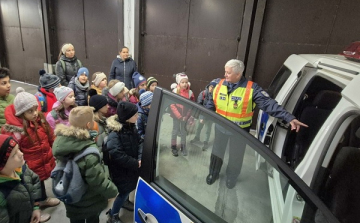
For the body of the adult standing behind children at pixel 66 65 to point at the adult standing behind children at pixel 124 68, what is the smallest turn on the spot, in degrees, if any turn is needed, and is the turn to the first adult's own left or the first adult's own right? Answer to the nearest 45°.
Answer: approximately 45° to the first adult's own left

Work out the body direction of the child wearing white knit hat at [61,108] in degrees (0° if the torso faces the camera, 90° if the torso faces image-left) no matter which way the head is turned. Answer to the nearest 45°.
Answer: approximately 270°

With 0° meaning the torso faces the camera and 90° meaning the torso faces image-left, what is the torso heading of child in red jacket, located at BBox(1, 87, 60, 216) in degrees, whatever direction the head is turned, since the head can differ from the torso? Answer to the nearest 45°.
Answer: approximately 315°

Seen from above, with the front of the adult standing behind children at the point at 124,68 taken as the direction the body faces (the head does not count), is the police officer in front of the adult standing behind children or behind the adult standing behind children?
in front

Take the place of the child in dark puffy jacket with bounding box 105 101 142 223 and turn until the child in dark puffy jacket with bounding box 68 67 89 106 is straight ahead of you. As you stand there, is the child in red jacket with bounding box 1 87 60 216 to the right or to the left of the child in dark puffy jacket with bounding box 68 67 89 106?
left

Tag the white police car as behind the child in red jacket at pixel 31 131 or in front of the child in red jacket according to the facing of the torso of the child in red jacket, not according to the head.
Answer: in front

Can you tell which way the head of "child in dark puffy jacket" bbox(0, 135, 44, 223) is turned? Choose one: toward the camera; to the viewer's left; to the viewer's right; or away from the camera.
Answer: to the viewer's right

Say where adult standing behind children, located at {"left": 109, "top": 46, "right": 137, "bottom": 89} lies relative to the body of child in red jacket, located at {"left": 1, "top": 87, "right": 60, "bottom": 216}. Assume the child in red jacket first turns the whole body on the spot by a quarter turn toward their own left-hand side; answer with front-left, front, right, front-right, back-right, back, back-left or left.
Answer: front

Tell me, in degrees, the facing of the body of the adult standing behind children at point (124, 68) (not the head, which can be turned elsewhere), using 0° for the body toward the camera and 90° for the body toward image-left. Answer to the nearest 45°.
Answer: approximately 0°

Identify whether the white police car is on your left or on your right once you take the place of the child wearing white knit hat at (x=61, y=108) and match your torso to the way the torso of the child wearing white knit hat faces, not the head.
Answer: on your right

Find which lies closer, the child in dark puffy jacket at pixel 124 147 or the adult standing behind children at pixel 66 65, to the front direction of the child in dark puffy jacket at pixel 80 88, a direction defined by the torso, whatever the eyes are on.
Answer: the child in dark puffy jacket

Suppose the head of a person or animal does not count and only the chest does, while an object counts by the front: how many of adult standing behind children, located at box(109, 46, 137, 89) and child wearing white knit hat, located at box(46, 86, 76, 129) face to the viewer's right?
1

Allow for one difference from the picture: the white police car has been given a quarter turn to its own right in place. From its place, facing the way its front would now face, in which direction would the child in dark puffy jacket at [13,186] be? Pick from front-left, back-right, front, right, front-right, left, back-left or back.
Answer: front
